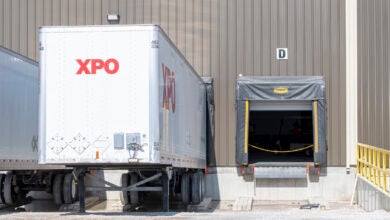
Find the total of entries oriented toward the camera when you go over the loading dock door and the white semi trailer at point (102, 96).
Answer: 2

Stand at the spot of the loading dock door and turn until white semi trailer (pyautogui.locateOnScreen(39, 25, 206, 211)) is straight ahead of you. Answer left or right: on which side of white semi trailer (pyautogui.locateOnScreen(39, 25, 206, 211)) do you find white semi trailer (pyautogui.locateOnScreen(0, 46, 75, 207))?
right

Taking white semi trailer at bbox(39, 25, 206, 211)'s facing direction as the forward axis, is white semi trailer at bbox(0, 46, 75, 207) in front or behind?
behind

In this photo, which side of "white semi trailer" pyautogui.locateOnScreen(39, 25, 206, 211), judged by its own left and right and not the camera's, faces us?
front

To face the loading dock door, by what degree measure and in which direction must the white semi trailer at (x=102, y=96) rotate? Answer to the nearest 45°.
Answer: approximately 135° to its left

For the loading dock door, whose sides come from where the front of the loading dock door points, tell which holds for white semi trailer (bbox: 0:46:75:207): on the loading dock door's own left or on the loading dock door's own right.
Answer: on the loading dock door's own right

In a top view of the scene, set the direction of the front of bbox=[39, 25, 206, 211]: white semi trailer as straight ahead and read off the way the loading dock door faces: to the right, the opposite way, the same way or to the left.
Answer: the same way

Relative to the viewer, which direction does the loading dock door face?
toward the camera
